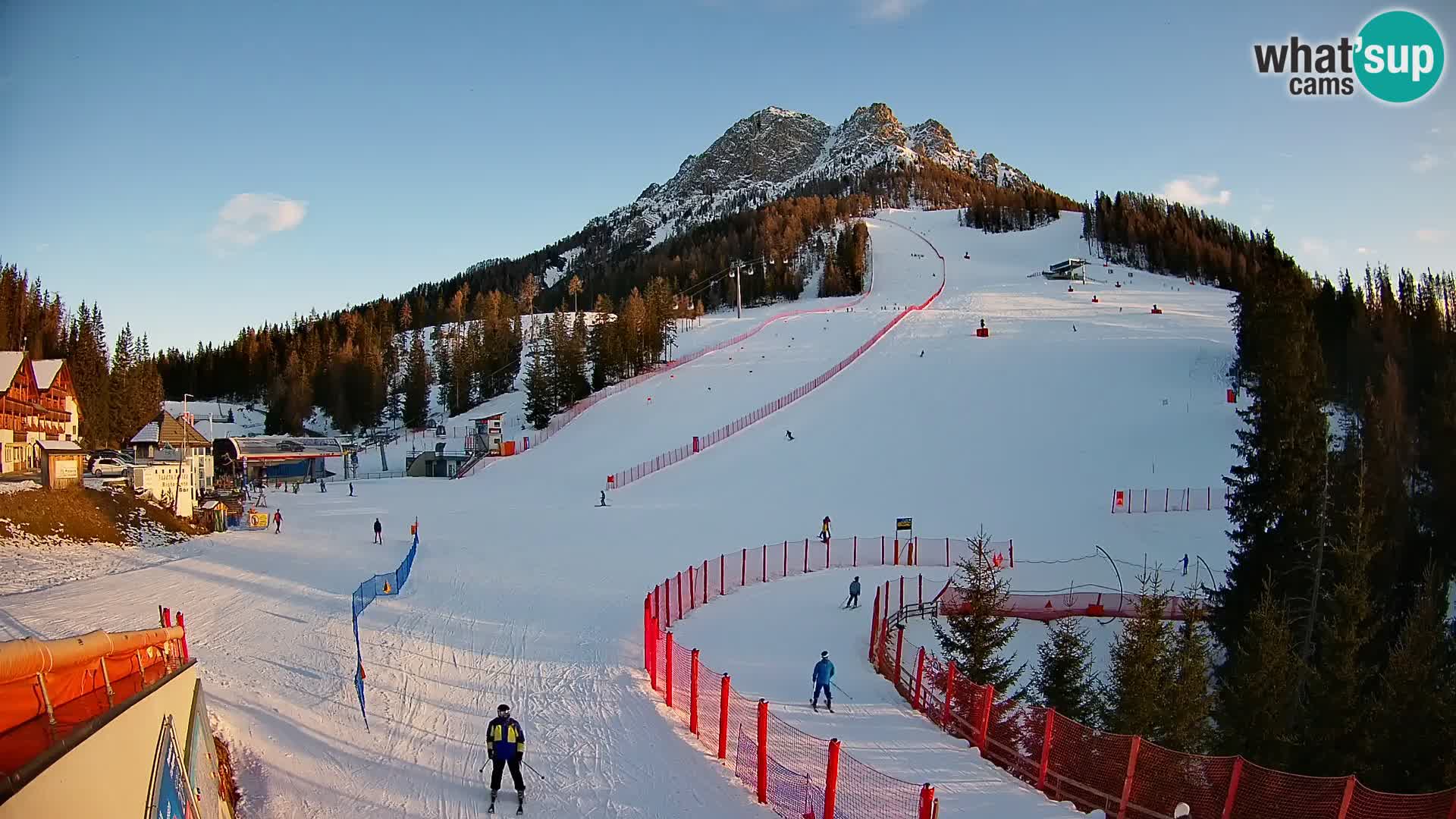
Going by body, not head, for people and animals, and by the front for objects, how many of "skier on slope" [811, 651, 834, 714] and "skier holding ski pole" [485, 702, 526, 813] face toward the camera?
1

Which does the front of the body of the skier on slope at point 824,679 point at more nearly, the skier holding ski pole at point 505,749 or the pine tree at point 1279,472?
the skier holding ski pole

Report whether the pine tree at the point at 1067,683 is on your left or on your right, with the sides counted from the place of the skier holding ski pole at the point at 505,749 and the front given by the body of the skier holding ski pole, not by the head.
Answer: on your left

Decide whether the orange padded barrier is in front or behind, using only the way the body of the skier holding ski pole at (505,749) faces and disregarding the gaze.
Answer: in front

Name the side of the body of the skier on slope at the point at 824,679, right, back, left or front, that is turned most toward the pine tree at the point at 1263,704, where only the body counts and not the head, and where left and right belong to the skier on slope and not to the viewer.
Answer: left

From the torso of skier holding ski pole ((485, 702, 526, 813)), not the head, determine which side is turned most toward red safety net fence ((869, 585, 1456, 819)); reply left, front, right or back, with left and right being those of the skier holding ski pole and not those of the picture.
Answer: left

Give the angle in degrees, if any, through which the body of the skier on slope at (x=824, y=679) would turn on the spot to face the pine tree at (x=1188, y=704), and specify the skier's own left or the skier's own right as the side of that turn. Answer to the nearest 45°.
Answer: approximately 90° to the skier's own left

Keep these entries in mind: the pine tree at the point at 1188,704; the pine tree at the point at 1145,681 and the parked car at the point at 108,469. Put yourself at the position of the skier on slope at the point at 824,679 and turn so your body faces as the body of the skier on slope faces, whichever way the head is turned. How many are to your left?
2

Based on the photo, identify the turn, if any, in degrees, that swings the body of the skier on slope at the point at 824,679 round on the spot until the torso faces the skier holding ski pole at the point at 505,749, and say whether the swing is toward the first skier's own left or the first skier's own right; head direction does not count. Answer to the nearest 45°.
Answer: approximately 45° to the first skier's own right

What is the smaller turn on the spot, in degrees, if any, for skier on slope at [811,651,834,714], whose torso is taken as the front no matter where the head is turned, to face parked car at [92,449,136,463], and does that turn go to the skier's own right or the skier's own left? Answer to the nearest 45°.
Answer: approximately 45° to the skier's own left

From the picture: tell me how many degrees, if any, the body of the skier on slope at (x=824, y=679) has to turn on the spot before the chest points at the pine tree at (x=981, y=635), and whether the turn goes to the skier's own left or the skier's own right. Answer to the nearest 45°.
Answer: approximately 135° to the skier's own left

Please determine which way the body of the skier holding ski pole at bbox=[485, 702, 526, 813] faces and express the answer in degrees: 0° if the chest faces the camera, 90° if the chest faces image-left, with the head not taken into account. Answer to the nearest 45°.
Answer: approximately 0°
